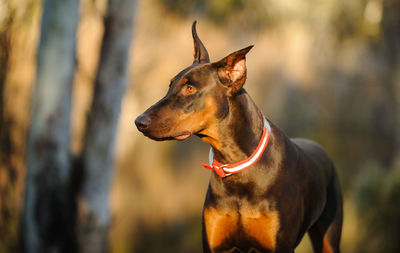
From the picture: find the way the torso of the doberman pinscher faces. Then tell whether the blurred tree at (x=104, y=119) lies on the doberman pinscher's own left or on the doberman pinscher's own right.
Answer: on the doberman pinscher's own right

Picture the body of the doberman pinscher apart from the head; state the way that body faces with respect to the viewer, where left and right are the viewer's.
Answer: facing the viewer and to the left of the viewer

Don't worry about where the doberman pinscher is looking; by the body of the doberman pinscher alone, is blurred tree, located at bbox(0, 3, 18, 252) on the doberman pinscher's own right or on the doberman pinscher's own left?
on the doberman pinscher's own right

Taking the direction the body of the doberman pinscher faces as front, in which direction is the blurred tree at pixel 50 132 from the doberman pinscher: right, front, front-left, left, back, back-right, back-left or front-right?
right
